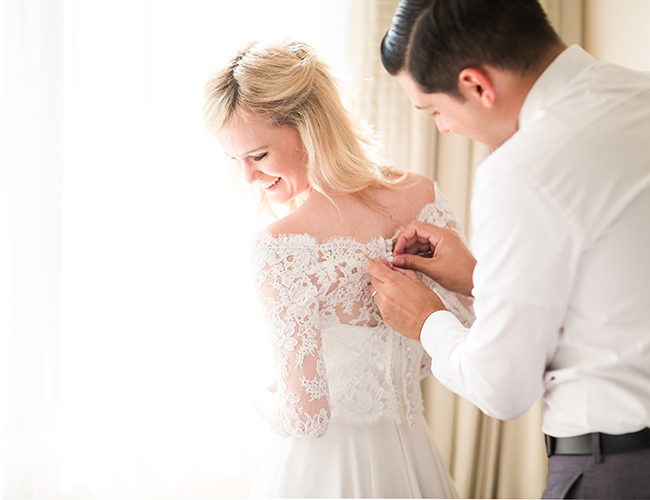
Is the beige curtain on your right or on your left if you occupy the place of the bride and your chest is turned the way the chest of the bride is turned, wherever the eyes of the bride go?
on your right

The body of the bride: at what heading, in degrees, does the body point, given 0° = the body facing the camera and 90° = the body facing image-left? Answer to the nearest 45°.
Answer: approximately 135°

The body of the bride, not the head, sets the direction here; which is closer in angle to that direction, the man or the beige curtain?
the beige curtain

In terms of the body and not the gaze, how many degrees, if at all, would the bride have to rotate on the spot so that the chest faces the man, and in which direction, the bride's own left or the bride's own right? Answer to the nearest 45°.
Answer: approximately 180°

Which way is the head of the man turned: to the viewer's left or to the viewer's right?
to the viewer's left
